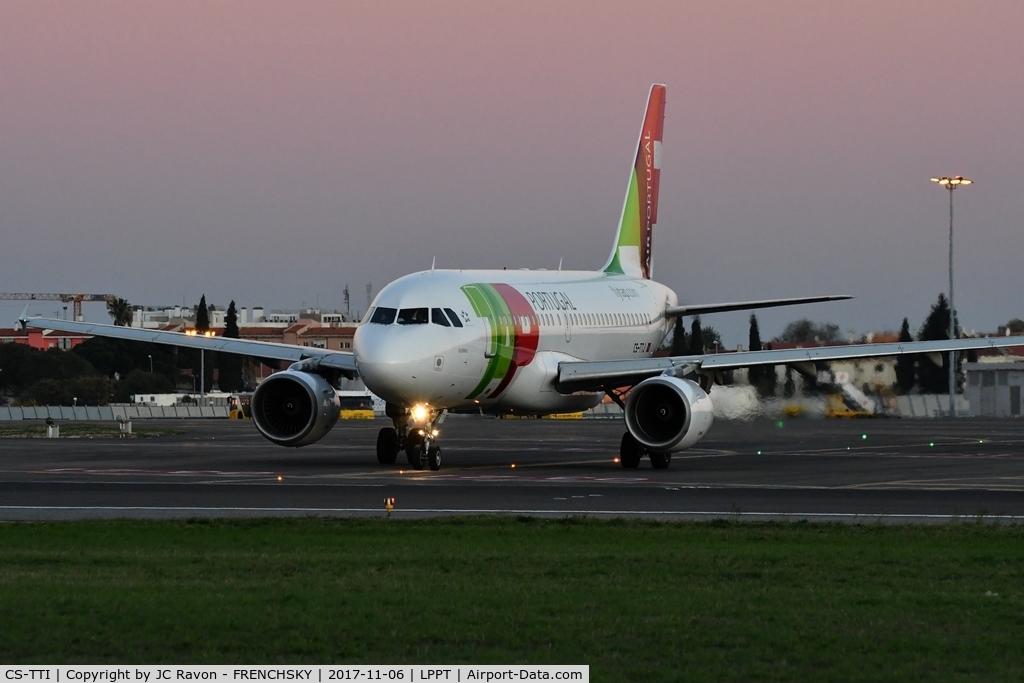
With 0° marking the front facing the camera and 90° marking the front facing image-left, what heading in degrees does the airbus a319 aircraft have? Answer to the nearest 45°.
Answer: approximately 0°

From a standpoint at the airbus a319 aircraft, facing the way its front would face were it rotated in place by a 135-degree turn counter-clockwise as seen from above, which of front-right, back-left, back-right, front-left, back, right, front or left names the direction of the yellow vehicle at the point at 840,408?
front
